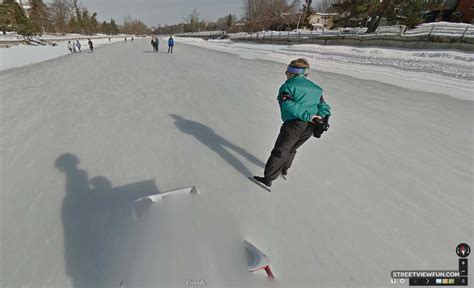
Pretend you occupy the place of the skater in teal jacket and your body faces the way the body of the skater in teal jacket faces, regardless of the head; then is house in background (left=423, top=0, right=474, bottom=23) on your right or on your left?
on your right

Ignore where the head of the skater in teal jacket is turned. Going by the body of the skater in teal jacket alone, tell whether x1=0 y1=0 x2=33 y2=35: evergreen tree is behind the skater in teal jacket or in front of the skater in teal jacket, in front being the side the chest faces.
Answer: in front

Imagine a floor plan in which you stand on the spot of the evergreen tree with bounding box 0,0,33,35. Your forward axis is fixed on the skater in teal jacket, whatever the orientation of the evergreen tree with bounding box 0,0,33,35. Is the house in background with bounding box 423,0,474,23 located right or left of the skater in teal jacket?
left

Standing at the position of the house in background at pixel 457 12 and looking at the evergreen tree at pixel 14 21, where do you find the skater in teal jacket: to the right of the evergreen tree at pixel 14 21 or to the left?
left
